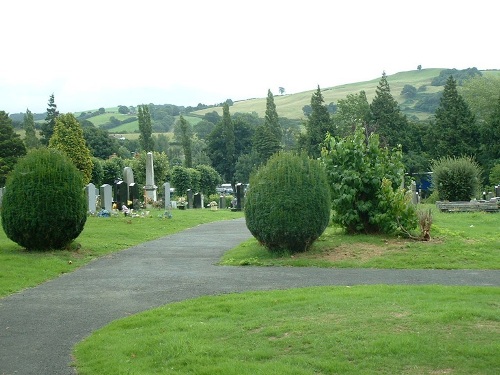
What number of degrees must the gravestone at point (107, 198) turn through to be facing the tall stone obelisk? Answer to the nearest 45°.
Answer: approximately 135° to its left

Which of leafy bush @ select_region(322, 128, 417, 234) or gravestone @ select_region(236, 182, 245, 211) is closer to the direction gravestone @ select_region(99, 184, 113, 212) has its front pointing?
the leafy bush

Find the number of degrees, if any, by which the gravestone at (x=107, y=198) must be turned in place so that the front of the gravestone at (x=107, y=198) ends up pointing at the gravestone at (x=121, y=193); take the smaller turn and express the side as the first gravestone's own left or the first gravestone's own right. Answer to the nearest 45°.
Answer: approximately 135° to the first gravestone's own left

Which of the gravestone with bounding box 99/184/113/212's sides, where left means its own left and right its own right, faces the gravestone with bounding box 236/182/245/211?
left

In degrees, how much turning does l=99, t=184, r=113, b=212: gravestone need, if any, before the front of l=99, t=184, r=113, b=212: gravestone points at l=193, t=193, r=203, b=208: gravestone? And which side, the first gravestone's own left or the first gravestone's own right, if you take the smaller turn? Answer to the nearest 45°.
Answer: approximately 135° to the first gravestone's own left

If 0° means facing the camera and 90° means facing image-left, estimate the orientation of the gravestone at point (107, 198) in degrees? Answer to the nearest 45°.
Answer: approximately 315°

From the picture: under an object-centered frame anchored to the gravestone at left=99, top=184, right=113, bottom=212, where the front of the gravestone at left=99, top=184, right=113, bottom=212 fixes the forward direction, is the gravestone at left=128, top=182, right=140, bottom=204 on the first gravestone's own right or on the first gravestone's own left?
on the first gravestone's own left

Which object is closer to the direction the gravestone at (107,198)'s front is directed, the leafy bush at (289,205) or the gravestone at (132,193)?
the leafy bush
